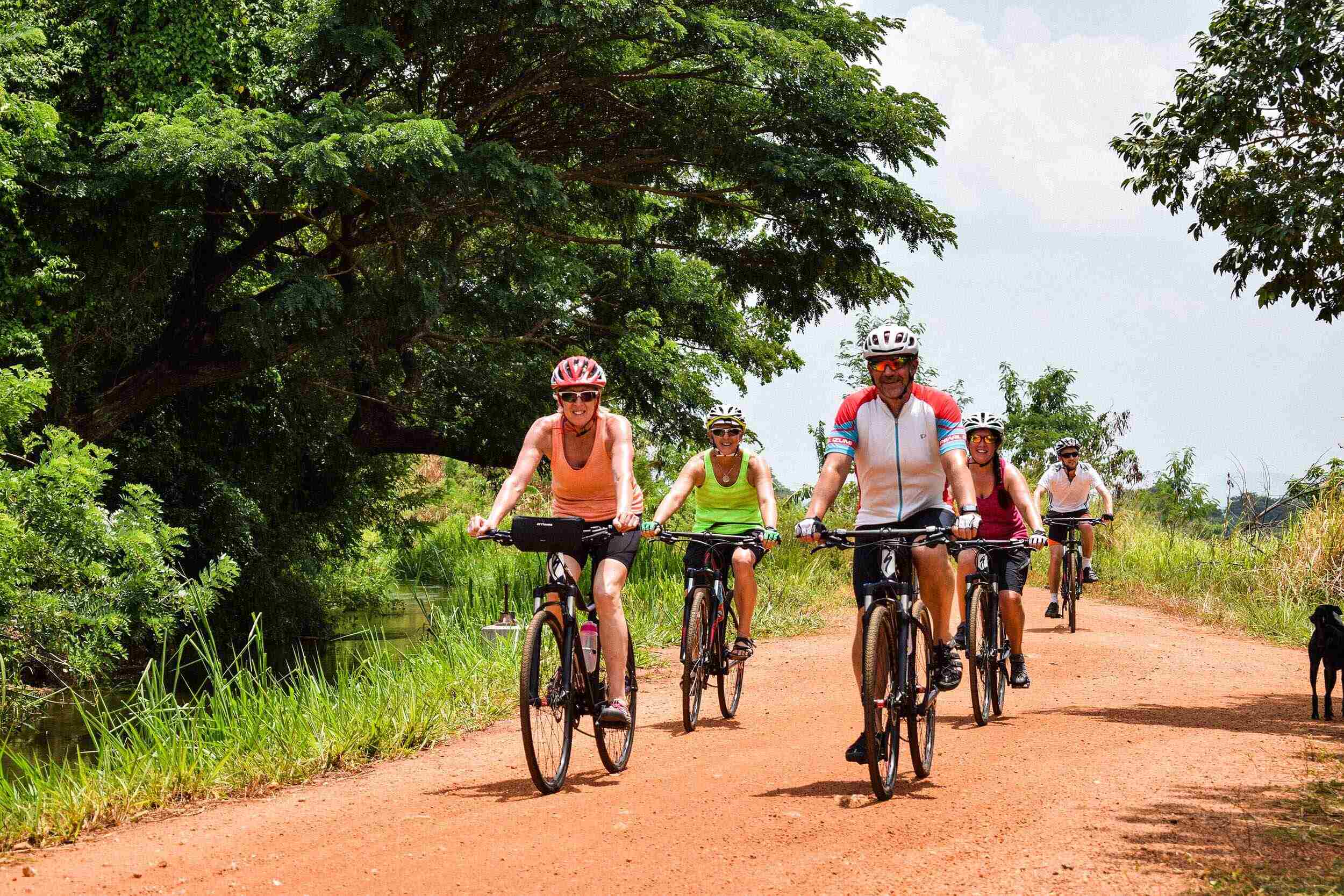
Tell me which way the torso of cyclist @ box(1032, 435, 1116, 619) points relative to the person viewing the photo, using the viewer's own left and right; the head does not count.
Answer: facing the viewer

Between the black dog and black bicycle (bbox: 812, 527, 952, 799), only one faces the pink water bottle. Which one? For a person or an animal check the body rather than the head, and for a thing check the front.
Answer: the black dog

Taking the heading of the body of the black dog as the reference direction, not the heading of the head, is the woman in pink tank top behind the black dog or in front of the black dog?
in front

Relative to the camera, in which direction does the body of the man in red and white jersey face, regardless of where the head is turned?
toward the camera

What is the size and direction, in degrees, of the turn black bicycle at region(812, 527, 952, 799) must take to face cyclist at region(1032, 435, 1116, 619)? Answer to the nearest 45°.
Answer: approximately 180°

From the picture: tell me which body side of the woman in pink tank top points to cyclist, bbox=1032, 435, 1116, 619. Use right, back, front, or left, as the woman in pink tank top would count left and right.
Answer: back

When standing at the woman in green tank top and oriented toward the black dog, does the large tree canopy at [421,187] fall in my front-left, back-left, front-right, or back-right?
back-left

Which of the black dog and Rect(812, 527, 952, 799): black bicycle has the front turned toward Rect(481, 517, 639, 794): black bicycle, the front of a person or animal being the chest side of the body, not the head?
the black dog

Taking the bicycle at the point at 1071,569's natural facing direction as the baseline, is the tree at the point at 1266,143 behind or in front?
in front

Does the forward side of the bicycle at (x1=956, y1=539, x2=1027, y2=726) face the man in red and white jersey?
yes

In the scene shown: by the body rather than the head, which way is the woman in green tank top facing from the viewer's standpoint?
toward the camera
